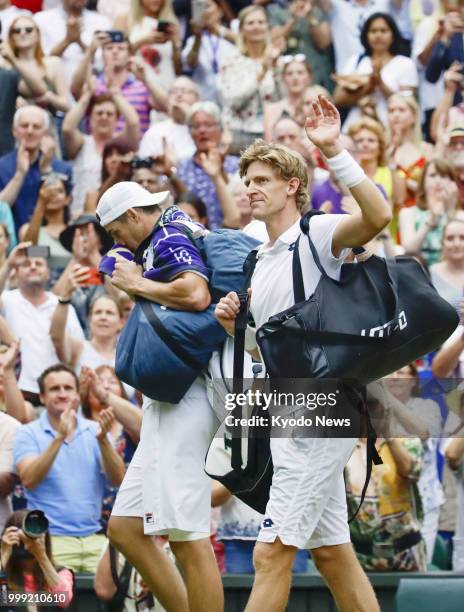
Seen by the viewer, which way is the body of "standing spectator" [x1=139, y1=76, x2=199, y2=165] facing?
toward the camera

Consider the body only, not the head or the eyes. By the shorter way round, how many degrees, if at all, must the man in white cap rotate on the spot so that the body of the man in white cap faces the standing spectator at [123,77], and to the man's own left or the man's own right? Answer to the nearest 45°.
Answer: approximately 90° to the man's own right

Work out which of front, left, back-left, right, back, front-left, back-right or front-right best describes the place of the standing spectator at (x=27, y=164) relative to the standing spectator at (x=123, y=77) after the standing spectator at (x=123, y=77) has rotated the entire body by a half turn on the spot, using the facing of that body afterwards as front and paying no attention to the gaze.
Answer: back-left

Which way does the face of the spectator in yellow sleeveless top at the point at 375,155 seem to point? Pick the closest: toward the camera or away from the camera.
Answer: toward the camera

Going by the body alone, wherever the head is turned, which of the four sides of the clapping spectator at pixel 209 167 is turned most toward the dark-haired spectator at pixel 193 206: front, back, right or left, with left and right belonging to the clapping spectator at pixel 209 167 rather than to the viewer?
front

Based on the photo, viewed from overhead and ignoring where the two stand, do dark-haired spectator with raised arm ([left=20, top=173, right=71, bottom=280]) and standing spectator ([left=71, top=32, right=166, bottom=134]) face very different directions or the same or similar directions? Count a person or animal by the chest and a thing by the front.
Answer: same or similar directions

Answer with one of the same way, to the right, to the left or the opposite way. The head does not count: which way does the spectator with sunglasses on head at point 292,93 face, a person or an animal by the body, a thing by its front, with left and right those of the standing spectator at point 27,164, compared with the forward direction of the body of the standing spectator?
the same way

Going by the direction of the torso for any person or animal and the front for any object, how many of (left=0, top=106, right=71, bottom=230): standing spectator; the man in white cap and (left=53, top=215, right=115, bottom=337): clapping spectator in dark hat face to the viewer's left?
1

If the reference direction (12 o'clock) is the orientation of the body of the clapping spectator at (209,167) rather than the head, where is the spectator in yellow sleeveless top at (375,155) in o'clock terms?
the spectator in yellow sleeveless top at (375,155) is roughly at 9 o'clock from the clapping spectator at (209,167).

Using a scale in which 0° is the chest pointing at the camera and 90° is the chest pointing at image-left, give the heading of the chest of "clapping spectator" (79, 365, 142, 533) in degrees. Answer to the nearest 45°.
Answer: approximately 45°

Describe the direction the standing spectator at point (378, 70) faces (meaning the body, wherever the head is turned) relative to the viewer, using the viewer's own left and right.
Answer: facing the viewer

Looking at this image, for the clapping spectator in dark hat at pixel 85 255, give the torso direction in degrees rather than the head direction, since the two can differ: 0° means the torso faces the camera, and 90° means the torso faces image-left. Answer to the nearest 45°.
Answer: approximately 0°

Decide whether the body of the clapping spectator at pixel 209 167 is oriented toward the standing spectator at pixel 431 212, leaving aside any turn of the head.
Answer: no

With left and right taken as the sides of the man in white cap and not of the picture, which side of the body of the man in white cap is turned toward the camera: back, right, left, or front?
left

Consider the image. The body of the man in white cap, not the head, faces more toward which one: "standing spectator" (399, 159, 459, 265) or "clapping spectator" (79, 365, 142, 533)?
the clapping spectator

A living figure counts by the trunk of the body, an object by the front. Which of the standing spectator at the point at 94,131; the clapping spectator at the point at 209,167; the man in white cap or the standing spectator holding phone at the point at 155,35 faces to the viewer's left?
the man in white cap

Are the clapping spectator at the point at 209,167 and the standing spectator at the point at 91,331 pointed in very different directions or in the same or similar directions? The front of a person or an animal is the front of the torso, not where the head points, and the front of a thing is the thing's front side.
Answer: same or similar directions
